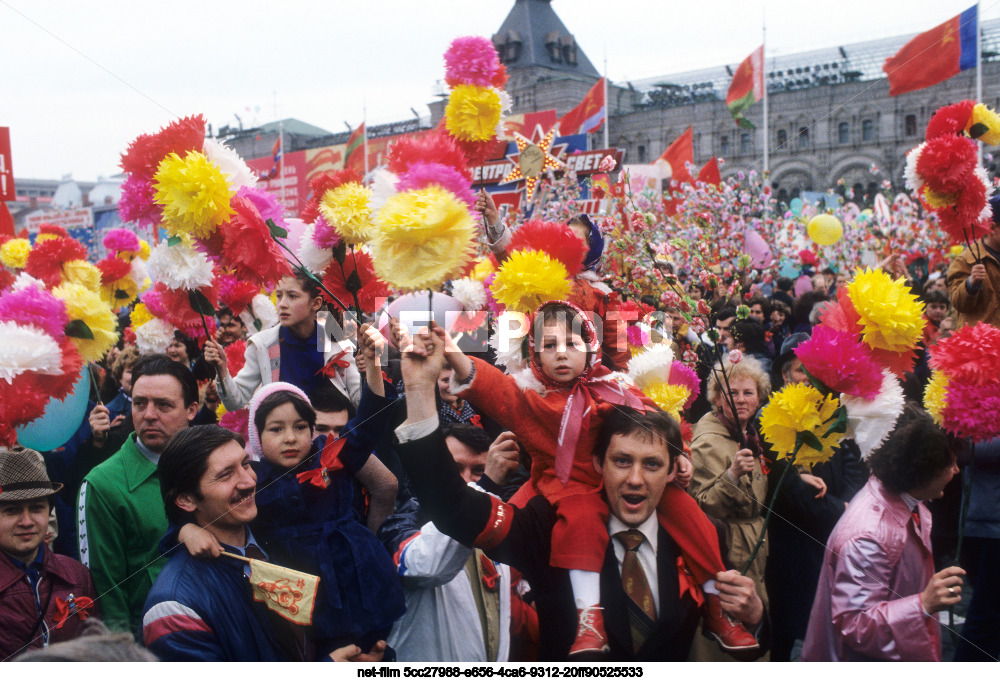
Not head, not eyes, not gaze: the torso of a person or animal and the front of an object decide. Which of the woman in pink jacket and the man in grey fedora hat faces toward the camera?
the man in grey fedora hat

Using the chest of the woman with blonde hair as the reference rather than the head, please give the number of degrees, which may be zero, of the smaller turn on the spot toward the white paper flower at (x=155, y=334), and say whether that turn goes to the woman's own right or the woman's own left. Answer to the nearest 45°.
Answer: approximately 135° to the woman's own right

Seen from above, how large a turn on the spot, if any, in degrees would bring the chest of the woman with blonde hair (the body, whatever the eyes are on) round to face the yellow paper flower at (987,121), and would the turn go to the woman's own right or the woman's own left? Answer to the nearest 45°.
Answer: approximately 90° to the woman's own left

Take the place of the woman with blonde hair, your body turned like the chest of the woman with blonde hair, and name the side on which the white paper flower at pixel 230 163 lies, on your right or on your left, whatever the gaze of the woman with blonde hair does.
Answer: on your right

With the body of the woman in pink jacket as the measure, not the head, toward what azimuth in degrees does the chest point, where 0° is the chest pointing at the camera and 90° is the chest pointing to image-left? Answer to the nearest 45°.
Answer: approximately 270°

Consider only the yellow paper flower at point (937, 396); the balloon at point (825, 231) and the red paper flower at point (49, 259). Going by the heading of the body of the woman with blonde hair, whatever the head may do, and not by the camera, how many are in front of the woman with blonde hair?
1

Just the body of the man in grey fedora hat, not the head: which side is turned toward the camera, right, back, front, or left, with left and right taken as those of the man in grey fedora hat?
front

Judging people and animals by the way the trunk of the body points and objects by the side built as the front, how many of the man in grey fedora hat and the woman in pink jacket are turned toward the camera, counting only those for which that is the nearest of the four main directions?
1

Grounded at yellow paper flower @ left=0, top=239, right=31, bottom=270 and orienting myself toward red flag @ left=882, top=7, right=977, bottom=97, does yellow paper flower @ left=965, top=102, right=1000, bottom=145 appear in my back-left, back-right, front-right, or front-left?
front-right

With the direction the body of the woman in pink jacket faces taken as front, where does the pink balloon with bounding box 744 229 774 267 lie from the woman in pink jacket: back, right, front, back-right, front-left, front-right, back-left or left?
left
